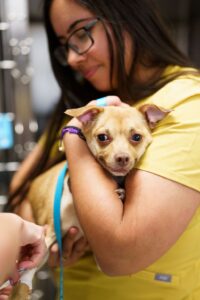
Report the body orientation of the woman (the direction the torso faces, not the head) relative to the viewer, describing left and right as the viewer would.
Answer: facing the viewer and to the left of the viewer

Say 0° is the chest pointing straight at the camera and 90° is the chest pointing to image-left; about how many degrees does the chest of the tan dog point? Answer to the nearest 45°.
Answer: approximately 315°

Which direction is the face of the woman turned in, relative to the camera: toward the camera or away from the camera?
toward the camera
